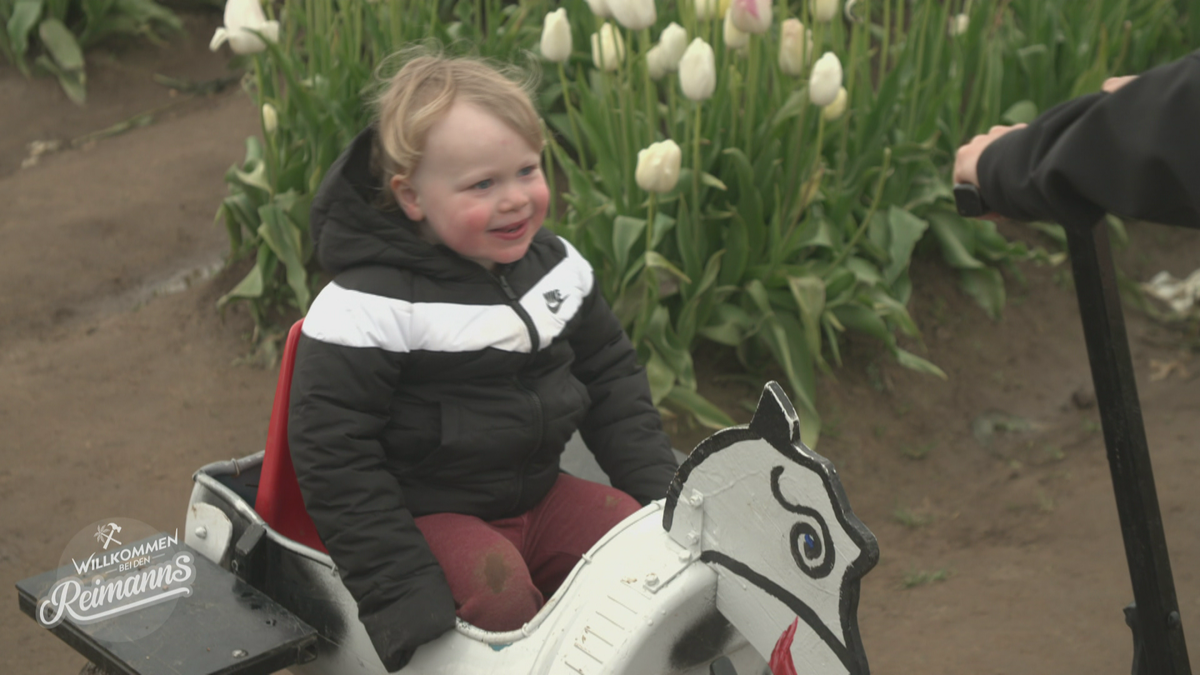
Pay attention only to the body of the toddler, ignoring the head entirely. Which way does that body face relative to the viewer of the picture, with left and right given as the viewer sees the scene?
facing the viewer and to the right of the viewer

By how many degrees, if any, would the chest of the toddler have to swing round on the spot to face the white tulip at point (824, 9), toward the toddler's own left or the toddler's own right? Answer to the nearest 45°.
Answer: approximately 90° to the toddler's own left

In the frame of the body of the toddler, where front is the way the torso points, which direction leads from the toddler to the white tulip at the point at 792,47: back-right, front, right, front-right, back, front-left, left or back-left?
left

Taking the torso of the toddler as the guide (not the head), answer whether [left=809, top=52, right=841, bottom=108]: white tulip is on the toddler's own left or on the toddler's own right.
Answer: on the toddler's own left

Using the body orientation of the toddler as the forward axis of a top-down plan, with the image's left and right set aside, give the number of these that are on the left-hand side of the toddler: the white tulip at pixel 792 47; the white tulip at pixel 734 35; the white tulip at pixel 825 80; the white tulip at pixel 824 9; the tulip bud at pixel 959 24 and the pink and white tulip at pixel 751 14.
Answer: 6

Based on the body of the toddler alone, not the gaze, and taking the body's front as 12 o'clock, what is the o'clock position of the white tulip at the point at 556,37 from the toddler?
The white tulip is roughly at 8 o'clock from the toddler.

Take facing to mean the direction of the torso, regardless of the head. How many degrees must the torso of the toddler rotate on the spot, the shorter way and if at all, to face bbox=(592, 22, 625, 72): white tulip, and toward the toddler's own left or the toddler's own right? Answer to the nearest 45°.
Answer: approximately 135° to the toddler's own left

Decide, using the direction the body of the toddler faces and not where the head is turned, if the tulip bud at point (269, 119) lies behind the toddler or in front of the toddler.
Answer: behind

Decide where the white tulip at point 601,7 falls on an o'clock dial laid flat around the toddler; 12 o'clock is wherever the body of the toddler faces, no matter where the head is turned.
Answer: The white tulip is roughly at 8 o'clock from the toddler.

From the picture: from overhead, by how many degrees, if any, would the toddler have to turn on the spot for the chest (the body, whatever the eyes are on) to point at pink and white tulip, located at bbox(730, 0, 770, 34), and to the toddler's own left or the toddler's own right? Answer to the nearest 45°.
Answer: approximately 90° to the toddler's own left

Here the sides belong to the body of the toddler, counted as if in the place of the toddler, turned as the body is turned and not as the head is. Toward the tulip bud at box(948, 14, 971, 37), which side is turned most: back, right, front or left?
left
